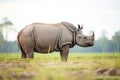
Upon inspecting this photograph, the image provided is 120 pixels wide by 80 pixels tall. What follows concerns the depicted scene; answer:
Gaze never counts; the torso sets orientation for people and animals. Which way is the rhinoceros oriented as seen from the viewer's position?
to the viewer's right
